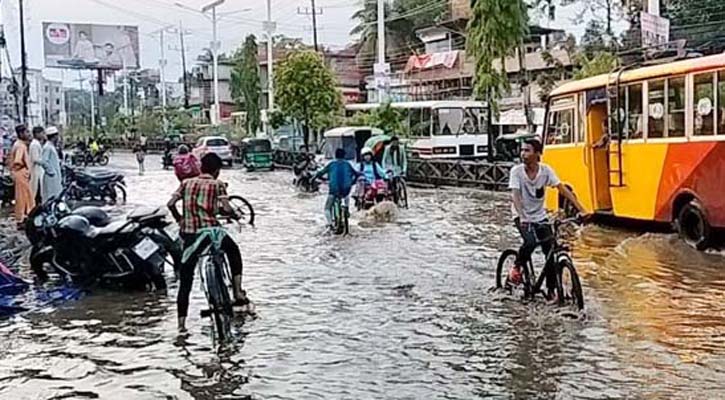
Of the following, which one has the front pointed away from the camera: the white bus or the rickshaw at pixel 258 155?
the rickshaw

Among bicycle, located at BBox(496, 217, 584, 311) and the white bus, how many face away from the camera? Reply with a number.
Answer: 0

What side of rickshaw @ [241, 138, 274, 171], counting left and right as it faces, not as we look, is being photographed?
back

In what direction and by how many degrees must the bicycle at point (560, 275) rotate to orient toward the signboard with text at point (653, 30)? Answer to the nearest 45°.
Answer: approximately 135° to its left

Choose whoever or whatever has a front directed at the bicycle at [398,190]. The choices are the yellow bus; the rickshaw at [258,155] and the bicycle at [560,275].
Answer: the yellow bus

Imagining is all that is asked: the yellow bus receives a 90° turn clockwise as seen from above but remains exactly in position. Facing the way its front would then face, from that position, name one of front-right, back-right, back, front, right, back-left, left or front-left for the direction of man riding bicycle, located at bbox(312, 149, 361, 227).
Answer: back-left

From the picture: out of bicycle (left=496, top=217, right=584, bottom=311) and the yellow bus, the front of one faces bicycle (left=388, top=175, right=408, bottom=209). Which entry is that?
the yellow bus

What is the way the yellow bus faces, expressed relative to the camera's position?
facing away from the viewer and to the left of the viewer

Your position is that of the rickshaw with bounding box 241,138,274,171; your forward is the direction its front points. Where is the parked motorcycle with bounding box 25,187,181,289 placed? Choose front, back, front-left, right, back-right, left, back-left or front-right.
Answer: back

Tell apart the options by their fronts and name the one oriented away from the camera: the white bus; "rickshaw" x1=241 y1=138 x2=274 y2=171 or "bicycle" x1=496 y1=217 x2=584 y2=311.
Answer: the rickshaw

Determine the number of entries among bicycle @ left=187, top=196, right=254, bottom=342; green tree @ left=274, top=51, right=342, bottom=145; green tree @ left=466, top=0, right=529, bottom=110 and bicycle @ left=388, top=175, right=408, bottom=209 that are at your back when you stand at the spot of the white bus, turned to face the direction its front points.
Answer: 1
